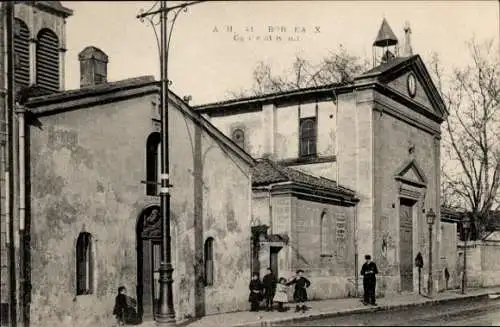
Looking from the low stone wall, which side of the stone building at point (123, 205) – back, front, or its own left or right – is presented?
left

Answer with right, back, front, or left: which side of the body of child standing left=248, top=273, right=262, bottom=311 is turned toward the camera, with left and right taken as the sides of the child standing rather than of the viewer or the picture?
front

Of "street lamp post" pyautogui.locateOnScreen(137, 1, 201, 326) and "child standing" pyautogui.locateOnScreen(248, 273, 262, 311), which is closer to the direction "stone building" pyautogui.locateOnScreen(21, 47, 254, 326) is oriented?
the street lamp post

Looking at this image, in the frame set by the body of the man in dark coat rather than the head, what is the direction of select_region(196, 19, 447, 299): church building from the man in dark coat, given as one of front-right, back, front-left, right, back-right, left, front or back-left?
back

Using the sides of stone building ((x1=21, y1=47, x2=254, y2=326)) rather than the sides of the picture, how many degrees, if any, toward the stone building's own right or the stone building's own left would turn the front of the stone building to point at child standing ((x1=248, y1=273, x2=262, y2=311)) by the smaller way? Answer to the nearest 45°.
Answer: approximately 90° to the stone building's own left

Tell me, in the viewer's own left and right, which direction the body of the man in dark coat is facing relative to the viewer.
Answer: facing the viewer
